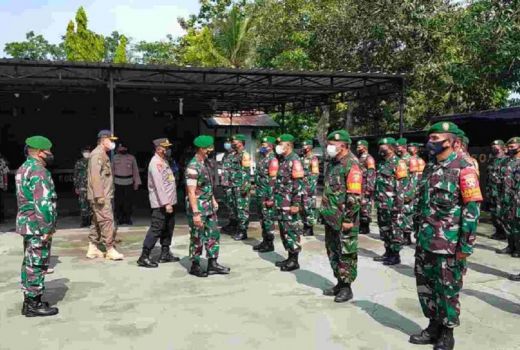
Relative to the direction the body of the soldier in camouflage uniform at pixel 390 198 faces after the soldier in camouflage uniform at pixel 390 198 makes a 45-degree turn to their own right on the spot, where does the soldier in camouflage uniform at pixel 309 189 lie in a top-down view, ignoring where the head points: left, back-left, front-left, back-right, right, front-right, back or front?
front-right

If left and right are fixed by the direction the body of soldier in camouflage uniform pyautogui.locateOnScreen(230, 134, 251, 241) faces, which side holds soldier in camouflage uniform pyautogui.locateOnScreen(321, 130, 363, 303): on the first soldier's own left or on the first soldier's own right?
on the first soldier's own left

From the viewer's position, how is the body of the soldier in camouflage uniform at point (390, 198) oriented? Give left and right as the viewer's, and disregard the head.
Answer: facing the viewer and to the left of the viewer

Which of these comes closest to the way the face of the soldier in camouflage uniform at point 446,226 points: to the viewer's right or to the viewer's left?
to the viewer's left

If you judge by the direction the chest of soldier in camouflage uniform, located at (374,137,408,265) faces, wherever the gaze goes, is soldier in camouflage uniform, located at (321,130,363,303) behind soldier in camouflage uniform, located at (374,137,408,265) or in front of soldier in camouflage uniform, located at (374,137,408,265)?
in front

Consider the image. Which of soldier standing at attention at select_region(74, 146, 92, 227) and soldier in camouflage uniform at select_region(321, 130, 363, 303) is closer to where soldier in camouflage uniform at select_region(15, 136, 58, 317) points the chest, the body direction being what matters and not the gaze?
the soldier in camouflage uniform

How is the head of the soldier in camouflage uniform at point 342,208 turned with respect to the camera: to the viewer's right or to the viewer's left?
to the viewer's left

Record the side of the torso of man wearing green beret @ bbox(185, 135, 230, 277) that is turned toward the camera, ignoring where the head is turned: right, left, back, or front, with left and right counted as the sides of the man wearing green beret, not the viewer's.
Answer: right

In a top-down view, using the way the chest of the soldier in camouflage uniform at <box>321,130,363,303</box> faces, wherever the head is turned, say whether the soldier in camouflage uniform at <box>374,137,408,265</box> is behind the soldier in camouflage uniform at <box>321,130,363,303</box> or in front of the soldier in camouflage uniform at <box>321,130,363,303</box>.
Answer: behind
